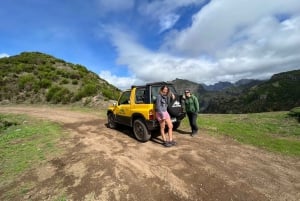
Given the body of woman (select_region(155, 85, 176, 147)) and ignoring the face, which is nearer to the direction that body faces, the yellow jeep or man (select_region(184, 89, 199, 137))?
the man

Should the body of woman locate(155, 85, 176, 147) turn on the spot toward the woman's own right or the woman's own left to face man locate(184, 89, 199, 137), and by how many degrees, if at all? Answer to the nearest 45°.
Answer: approximately 90° to the woman's own left

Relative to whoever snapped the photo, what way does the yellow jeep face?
facing away from the viewer and to the left of the viewer

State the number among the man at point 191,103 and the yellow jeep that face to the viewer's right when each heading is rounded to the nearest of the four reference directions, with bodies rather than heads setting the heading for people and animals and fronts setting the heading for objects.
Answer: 0

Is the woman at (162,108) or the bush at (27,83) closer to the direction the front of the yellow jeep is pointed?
the bush

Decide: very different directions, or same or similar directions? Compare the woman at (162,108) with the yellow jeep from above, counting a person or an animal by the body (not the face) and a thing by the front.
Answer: very different directions

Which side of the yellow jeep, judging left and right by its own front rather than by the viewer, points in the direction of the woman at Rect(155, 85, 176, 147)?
back

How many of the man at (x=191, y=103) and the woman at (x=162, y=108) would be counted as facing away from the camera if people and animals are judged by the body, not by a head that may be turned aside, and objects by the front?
0

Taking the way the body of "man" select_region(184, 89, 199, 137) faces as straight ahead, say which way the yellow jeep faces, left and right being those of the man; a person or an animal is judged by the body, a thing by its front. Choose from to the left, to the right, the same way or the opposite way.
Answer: to the right

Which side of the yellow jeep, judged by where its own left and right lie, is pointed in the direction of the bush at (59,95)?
front

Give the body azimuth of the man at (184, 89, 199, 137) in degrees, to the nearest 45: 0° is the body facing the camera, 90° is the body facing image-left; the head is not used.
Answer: approximately 45°

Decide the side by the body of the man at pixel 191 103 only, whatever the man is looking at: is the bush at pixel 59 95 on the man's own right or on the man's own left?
on the man's own right

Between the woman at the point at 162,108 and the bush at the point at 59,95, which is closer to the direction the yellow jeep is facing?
the bush

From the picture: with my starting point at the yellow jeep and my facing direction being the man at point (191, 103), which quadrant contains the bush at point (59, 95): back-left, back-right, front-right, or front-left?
back-left

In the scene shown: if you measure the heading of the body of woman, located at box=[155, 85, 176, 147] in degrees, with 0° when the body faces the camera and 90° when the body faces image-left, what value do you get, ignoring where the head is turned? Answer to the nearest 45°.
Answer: approximately 315°
